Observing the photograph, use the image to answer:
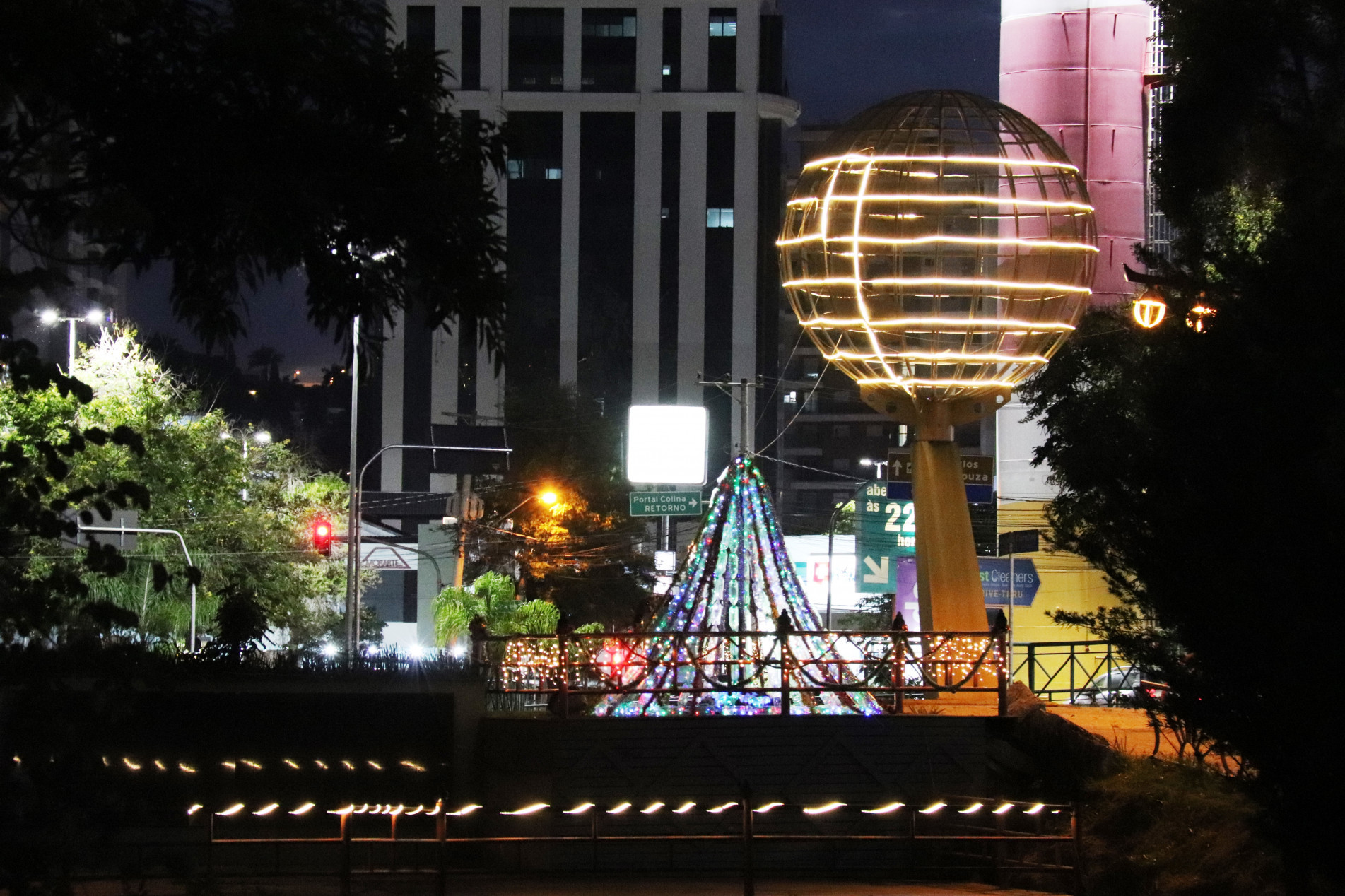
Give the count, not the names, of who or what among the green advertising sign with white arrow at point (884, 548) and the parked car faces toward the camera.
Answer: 1

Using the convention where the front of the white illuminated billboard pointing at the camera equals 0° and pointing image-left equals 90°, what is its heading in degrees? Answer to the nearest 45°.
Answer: approximately 0°

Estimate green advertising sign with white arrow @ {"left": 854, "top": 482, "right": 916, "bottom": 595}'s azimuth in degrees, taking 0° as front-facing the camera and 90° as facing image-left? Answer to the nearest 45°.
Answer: approximately 0°

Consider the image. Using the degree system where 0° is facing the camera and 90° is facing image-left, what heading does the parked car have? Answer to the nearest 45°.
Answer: approximately 90°

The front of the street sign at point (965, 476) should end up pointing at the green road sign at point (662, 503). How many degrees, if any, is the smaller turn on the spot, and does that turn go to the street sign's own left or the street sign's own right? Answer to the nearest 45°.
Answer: approximately 135° to the street sign's own right
